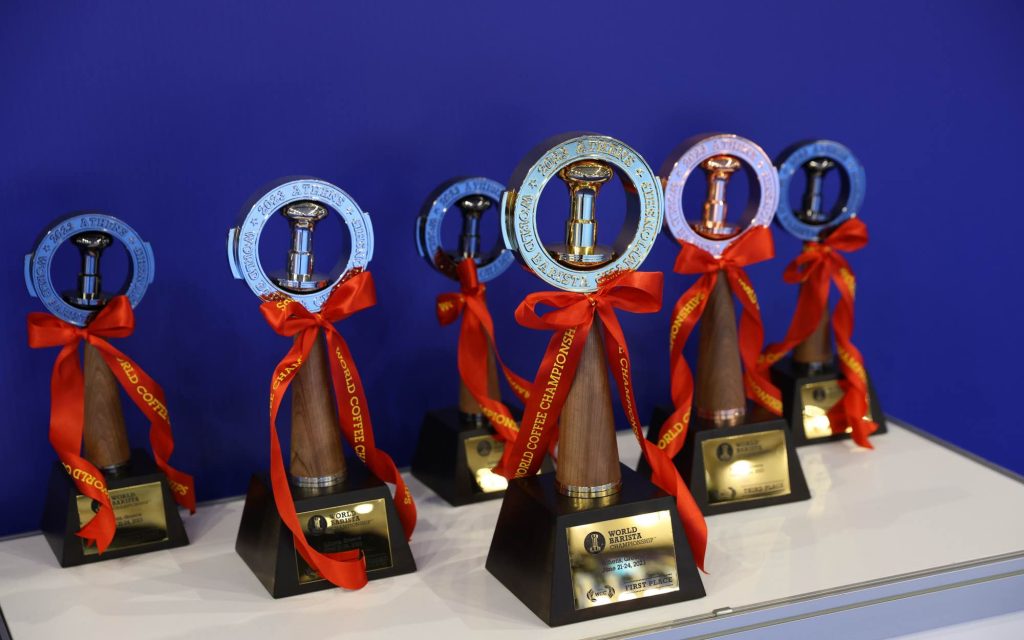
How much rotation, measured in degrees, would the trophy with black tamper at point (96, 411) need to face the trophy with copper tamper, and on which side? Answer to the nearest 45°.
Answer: approximately 90° to its left

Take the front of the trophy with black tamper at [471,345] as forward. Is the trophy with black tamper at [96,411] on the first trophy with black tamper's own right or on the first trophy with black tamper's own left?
on the first trophy with black tamper's own right

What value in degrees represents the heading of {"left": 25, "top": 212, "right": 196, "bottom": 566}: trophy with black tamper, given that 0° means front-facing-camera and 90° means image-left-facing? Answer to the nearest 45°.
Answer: approximately 0°

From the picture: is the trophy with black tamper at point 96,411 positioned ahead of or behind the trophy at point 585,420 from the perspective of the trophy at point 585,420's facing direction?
behind

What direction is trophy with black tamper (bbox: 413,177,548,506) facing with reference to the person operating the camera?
facing the viewer and to the right of the viewer

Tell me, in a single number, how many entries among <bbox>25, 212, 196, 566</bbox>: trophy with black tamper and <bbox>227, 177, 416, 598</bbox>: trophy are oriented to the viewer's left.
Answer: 0

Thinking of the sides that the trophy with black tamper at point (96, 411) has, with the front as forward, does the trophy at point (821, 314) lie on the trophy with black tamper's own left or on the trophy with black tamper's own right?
on the trophy with black tamper's own left
